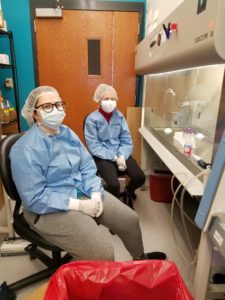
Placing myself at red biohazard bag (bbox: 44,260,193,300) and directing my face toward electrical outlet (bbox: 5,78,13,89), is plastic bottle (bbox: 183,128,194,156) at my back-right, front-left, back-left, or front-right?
front-right

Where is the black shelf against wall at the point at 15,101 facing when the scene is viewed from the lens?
facing the viewer and to the right of the viewer

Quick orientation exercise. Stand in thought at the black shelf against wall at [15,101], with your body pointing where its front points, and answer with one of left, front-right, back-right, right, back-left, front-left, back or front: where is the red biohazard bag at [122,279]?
front-right

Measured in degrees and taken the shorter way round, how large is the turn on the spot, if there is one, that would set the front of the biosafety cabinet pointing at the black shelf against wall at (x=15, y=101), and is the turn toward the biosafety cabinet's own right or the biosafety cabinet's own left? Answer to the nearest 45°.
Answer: approximately 45° to the biosafety cabinet's own right

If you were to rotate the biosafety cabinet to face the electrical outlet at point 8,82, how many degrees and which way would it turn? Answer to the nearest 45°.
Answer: approximately 45° to its right

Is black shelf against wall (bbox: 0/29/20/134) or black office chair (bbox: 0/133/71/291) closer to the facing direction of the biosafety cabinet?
the black office chair

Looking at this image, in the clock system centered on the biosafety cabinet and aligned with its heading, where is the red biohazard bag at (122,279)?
The red biohazard bag is roughly at 11 o'clock from the biosafety cabinet.

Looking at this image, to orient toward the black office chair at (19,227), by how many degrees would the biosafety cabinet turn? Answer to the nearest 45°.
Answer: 0° — it already faces it

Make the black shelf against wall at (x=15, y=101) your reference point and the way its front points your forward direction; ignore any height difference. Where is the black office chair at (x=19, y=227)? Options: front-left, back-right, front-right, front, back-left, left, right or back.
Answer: front-right

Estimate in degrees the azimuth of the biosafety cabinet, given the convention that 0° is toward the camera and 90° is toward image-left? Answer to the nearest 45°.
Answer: approximately 45°

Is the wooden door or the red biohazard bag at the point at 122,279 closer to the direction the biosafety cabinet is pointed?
the red biohazard bag
